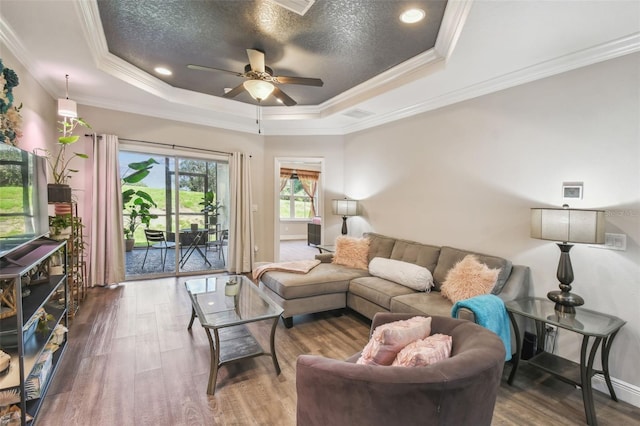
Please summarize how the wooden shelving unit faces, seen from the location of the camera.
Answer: facing to the right of the viewer

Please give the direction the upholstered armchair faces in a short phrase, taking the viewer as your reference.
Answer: facing away from the viewer and to the left of the viewer

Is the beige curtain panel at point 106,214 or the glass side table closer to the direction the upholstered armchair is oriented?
the beige curtain panel

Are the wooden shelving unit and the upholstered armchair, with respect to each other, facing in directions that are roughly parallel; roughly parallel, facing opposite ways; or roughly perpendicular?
roughly perpendicular

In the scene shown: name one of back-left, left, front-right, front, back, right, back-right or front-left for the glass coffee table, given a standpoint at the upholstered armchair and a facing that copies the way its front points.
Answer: front

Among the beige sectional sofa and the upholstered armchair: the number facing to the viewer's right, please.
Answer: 0

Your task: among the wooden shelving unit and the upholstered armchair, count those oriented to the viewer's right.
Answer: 1

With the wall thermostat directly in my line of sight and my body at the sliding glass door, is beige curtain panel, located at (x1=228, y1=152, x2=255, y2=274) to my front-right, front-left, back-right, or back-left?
front-left

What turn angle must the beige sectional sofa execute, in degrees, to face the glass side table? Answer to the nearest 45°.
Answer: approximately 90° to its left

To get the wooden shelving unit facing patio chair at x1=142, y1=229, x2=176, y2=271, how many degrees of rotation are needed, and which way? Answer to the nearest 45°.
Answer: approximately 45° to its left

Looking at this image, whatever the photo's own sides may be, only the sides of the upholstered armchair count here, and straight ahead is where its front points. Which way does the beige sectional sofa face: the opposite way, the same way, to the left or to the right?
to the left

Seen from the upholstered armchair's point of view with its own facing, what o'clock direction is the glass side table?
The glass side table is roughly at 3 o'clock from the upholstered armchair.

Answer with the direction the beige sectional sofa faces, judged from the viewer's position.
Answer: facing the viewer and to the left of the viewer

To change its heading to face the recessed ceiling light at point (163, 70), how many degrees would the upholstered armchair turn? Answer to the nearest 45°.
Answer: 0° — it already faces it
